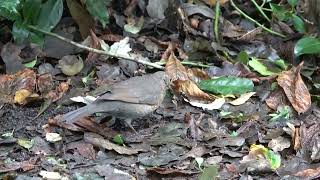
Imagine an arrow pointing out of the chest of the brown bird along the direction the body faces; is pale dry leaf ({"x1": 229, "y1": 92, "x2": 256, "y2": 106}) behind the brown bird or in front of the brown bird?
in front

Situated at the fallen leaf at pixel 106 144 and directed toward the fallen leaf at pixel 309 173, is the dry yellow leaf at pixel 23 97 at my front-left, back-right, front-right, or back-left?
back-left

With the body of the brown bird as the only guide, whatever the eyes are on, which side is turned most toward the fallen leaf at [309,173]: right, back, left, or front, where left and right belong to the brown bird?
front

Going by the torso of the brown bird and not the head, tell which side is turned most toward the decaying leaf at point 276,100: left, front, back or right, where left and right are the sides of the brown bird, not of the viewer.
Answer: front

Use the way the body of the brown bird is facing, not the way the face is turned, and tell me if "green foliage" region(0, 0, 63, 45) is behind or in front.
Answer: behind

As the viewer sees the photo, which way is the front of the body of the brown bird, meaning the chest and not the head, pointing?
to the viewer's right

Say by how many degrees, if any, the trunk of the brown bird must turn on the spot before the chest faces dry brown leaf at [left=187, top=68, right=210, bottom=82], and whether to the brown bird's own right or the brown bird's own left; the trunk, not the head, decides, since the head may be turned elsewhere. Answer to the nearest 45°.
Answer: approximately 45° to the brown bird's own left

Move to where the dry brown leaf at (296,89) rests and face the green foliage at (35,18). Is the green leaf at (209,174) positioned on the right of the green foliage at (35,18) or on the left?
left

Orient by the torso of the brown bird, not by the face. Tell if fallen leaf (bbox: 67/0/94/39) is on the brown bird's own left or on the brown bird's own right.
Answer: on the brown bird's own left
